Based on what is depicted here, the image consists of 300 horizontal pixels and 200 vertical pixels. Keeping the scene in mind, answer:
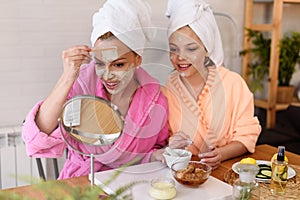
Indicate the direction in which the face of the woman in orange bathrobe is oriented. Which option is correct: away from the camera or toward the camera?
toward the camera

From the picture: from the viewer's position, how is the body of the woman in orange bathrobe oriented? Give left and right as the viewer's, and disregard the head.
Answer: facing the viewer and to the left of the viewer

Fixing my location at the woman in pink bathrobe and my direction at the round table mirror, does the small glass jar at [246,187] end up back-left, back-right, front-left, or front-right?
front-left

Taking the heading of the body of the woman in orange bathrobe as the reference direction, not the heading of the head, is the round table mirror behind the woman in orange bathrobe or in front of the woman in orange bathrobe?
in front

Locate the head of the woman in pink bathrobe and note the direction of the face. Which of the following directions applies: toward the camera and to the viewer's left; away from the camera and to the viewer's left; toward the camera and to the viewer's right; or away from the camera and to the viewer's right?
toward the camera and to the viewer's left
